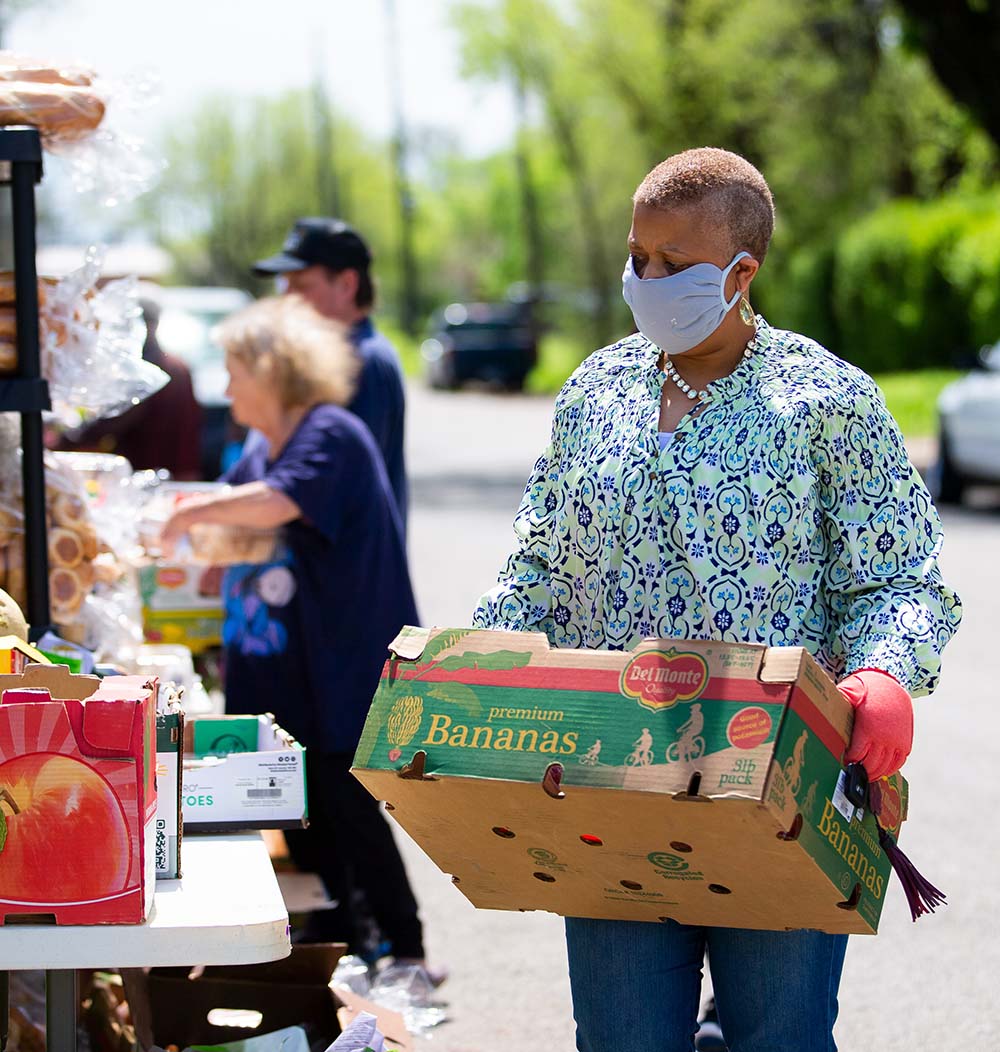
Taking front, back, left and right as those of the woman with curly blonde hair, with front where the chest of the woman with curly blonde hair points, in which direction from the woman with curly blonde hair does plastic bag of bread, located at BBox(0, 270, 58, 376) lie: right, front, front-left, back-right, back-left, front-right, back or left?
front-left

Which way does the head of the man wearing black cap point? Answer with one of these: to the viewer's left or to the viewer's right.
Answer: to the viewer's left

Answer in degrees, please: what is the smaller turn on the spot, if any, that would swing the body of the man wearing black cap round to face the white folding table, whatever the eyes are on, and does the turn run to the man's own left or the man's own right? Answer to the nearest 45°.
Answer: approximately 90° to the man's own left

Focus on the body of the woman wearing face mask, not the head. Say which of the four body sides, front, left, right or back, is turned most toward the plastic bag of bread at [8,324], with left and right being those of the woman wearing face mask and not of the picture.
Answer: right

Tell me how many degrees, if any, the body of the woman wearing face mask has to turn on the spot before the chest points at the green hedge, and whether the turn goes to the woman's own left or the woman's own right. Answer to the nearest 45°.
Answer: approximately 135° to the woman's own right

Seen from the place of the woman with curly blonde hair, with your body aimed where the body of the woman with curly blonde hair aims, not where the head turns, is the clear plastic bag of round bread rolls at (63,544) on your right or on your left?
on your left

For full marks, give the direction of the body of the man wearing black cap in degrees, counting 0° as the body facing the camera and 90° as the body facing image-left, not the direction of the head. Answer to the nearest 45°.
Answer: approximately 90°

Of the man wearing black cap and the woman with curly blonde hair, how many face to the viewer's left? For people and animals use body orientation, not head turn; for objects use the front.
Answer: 2

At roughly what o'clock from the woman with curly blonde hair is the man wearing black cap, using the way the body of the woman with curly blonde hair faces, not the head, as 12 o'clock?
The man wearing black cap is roughly at 3 o'clock from the woman with curly blonde hair.

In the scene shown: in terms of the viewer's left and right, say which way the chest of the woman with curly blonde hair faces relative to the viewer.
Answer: facing to the left of the viewer

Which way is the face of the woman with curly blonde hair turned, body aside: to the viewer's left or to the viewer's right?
to the viewer's left

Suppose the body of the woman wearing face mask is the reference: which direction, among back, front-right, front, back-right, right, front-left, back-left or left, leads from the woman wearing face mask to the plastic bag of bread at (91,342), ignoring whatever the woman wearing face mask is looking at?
right

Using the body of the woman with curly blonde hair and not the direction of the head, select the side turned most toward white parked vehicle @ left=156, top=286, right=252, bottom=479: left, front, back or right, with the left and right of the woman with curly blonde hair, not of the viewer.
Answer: right

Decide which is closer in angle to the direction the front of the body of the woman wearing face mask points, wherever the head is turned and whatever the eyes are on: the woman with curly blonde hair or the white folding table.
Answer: the white folding table
